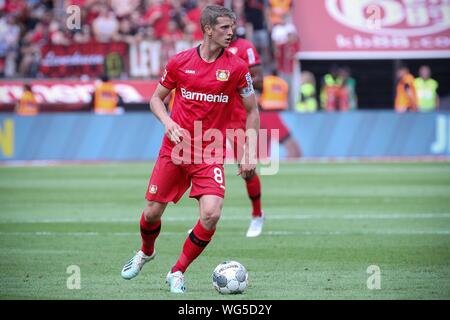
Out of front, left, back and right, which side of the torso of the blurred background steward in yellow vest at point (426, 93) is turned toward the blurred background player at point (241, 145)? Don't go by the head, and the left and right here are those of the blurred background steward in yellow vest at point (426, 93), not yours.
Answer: front

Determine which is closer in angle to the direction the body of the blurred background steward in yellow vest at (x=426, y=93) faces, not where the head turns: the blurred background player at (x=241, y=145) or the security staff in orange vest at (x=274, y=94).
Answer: the blurred background player

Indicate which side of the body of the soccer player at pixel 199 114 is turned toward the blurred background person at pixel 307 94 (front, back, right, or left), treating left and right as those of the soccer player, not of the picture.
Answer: back

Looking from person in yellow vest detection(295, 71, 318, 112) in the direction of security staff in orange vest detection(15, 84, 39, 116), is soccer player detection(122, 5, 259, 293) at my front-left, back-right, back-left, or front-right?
front-left

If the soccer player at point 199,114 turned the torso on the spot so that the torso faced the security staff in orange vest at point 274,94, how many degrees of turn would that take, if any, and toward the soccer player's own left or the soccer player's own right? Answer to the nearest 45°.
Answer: approximately 180°

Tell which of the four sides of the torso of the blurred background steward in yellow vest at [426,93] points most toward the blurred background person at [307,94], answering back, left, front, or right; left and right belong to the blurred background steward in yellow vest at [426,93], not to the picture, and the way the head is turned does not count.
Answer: right

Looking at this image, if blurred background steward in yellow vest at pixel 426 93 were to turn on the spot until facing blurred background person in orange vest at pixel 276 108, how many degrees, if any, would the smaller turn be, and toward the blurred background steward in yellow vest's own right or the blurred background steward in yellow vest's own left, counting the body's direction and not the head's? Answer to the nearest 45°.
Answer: approximately 45° to the blurred background steward in yellow vest's own right

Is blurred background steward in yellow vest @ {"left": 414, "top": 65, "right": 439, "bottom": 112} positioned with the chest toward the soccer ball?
yes

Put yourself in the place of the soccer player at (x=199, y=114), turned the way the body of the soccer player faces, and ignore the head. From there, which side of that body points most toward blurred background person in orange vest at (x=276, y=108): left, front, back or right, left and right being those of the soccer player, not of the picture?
back

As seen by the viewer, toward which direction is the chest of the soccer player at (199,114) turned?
toward the camera
